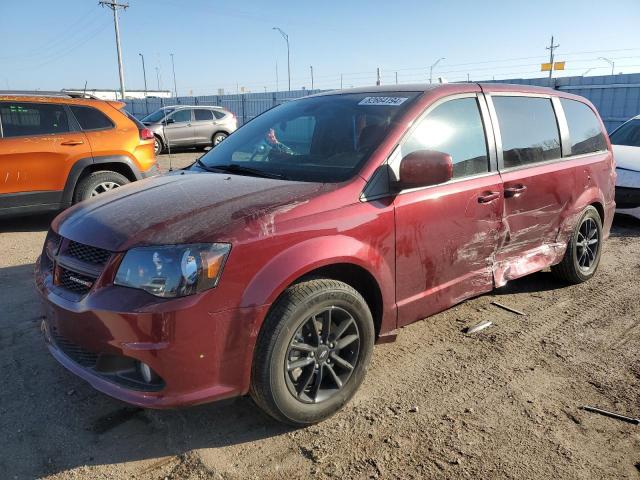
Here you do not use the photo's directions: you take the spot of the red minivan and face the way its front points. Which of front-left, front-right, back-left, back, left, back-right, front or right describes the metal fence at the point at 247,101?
back-right

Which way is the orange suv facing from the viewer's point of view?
to the viewer's left

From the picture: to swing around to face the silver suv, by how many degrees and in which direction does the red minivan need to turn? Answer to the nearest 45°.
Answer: approximately 135° to its right

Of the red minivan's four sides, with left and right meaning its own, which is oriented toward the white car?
back

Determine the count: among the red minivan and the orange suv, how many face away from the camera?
0
